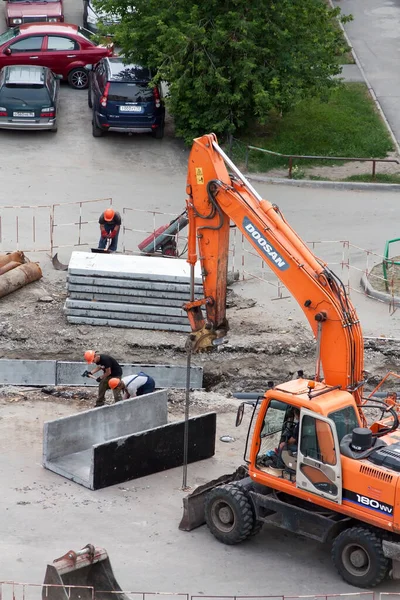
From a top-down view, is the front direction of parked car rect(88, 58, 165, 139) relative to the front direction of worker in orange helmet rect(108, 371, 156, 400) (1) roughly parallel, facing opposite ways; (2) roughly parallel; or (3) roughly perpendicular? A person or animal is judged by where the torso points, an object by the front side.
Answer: roughly perpendicular

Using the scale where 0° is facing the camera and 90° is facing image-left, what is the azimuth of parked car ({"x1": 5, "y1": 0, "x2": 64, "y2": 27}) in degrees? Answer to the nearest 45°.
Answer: approximately 0°

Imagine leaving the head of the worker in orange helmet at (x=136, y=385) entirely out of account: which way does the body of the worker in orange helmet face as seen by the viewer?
to the viewer's left

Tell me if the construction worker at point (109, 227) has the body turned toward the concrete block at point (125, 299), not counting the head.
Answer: yes

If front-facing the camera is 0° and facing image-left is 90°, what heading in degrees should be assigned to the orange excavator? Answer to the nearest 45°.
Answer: approximately 135°

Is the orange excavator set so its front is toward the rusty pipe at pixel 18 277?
yes

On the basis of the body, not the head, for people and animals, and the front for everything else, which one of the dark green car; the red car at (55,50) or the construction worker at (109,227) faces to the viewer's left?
the red car

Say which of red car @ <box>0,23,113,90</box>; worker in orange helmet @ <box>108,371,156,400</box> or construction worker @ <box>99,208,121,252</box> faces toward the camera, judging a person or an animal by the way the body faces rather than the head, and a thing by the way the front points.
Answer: the construction worker

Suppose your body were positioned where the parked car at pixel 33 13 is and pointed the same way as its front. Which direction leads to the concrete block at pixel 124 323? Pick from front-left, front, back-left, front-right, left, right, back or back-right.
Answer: front

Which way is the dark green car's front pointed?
away from the camera

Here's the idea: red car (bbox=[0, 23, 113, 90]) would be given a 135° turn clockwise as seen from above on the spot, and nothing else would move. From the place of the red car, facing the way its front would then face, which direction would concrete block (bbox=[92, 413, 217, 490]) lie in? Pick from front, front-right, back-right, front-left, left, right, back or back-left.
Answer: back-right

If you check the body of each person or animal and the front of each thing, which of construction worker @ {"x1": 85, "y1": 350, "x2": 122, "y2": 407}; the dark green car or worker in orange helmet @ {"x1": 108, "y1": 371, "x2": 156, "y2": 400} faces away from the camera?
the dark green car

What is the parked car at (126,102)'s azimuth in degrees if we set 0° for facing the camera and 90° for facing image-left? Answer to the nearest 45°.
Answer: approximately 180°

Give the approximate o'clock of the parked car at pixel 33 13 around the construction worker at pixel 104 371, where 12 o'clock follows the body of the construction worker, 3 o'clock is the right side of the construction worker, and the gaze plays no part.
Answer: The parked car is roughly at 3 o'clock from the construction worker.

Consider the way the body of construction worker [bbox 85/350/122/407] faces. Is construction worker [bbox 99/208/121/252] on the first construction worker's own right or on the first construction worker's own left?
on the first construction worker's own right
